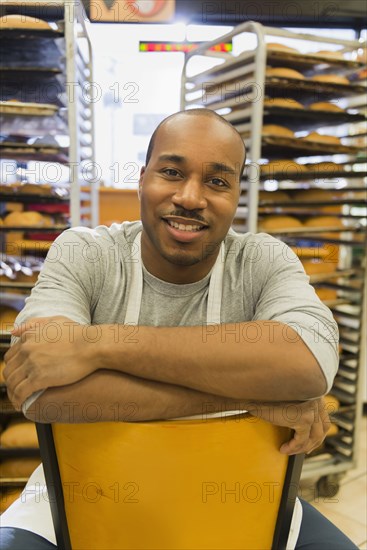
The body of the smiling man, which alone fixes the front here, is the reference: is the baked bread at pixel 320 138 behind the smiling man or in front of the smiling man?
behind

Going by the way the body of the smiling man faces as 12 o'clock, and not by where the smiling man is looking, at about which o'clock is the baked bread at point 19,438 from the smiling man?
The baked bread is roughly at 5 o'clock from the smiling man.

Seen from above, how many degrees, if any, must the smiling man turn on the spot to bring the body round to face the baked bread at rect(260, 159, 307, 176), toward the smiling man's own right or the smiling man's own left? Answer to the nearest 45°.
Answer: approximately 180°

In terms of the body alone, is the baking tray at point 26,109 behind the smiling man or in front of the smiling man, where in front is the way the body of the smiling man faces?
behind

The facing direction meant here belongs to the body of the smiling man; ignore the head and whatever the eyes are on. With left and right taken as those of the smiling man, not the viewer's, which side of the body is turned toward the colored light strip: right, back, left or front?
back

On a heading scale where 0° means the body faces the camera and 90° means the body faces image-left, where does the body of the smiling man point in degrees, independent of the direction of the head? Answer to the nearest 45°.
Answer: approximately 0°

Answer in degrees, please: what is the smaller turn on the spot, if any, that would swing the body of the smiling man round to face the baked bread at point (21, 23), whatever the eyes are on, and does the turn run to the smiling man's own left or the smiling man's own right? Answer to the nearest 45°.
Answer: approximately 135° to the smiling man's own right

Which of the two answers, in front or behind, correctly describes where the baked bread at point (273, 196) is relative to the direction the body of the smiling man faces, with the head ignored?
behind

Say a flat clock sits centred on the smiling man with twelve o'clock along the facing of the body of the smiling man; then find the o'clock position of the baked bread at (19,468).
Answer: The baked bread is roughly at 5 o'clock from the smiling man.

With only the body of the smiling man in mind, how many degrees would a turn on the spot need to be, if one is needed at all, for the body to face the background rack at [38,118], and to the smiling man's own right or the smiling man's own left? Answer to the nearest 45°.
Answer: approximately 135° to the smiling man's own right

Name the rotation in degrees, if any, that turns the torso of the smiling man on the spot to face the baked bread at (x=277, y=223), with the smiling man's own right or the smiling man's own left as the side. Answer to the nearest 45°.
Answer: approximately 180°

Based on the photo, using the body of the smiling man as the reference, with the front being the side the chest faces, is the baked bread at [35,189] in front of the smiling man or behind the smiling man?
behind
